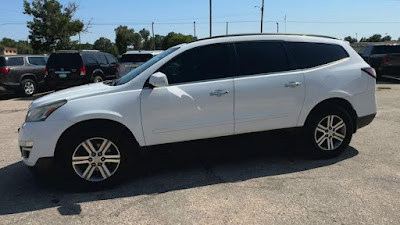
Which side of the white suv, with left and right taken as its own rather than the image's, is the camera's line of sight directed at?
left

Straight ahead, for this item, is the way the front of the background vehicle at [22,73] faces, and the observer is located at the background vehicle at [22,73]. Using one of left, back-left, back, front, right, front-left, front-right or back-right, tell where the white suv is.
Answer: back-right

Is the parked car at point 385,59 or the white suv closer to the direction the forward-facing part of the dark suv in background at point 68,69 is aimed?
the parked car

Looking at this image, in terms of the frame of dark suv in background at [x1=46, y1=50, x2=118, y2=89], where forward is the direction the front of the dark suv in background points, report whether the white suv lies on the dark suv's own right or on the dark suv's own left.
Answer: on the dark suv's own right

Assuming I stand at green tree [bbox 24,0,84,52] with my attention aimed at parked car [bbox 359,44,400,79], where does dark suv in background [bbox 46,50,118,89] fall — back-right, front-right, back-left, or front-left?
front-right

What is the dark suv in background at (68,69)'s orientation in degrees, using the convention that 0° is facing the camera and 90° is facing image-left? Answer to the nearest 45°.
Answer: approximately 225°

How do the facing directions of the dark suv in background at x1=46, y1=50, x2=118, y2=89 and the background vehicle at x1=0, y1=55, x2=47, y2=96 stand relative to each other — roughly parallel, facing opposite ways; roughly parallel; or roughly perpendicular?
roughly parallel

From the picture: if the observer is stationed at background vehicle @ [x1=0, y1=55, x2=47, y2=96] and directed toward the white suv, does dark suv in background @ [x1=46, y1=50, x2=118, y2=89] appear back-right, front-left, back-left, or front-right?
front-left

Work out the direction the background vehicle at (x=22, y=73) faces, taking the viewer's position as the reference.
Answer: facing away from the viewer and to the right of the viewer

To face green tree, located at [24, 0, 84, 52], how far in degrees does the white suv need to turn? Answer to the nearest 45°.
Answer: approximately 45° to its right

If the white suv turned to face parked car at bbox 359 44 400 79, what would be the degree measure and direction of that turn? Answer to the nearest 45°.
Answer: approximately 135° to its right

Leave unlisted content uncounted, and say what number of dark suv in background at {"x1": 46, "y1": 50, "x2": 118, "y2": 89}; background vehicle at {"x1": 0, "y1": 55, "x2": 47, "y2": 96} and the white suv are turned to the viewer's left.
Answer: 1

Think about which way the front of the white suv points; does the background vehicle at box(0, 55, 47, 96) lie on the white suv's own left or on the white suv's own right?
on the white suv's own right

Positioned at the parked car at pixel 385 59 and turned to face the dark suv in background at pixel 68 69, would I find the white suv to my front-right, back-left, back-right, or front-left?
front-left
